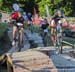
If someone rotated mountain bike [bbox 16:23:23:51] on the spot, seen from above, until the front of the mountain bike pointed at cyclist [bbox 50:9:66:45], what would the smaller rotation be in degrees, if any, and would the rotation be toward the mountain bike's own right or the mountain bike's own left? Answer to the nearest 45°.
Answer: approximately 135° to the mountain bike's own left

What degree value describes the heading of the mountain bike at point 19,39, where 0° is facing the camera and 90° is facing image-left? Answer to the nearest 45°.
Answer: approximately 0°
